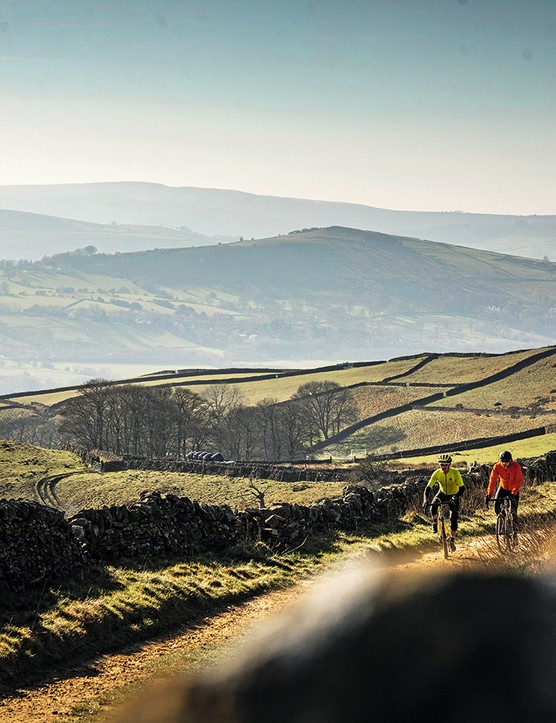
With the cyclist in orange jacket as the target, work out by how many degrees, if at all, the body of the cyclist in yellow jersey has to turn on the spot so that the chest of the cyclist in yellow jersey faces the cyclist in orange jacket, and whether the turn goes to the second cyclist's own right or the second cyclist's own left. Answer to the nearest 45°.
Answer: approximately 135° to the second cyclist's own left

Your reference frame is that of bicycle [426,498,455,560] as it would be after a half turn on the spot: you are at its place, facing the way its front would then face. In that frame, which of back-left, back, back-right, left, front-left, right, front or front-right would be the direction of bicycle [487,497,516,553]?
front-right

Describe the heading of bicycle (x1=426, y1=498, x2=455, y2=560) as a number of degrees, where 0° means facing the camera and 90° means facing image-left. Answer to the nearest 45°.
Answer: approximately 0°

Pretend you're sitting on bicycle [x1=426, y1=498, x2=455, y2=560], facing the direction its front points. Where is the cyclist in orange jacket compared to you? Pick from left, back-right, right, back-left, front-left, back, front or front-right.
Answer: back-left

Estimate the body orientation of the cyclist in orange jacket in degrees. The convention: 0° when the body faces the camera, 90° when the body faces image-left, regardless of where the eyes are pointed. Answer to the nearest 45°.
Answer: approximately 0°

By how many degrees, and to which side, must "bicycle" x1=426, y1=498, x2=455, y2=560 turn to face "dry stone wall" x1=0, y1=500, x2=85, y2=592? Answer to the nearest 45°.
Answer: approximately 45° to its right

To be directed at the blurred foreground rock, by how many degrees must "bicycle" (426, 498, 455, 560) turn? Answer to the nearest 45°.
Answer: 0° — it already faces it

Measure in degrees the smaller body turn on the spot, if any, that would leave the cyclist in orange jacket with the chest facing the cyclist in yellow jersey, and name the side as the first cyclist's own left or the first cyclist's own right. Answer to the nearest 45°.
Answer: approximately 45° to the first cyclist's own right

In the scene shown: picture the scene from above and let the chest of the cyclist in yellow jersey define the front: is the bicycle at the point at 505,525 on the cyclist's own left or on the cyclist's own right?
on the cyclist's own left
